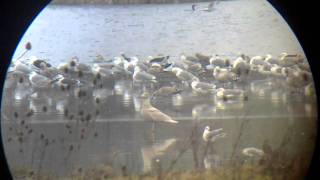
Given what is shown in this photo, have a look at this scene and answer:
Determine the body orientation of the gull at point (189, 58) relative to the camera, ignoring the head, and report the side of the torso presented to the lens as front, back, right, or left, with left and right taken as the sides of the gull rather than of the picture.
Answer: left

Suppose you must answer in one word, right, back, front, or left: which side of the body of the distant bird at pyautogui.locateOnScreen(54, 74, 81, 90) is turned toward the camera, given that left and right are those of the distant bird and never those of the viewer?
left

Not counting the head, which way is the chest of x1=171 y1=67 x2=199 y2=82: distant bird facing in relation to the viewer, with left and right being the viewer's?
facing to the left of the viewer

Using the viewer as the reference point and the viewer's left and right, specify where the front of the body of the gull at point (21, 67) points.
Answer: facing to the left of the viewer

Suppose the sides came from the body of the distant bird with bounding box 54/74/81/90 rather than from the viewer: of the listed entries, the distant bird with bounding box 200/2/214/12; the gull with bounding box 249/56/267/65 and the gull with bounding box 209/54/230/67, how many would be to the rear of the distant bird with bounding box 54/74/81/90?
3

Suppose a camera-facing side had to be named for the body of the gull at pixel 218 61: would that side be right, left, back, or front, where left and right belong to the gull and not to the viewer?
left

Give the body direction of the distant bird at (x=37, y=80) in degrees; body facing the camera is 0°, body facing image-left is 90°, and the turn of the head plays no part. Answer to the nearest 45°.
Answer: approximately 90°

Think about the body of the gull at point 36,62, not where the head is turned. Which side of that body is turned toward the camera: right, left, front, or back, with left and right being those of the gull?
left

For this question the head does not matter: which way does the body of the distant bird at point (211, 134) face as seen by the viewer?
to the viewer's left
